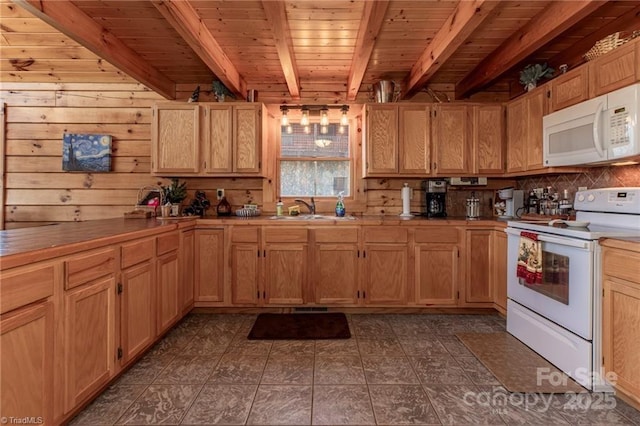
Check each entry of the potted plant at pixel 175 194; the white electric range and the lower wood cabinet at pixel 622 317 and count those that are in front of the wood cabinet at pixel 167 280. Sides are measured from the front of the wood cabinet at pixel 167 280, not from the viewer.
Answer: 2

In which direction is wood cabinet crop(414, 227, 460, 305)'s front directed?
toward the camera

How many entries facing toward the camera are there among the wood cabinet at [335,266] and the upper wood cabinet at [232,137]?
2

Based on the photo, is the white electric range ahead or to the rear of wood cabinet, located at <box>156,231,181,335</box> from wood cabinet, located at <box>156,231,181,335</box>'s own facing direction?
ahead

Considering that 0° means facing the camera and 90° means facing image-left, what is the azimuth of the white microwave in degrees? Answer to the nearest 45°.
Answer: approximately 45°

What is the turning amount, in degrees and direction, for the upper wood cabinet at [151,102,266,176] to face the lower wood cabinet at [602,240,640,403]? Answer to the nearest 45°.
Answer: approximately 45° to its left

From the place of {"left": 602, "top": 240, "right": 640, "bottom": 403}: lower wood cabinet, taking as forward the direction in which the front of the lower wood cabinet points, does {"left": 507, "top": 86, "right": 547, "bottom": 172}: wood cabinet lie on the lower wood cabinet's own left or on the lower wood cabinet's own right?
on the lower wood cabinet's own right

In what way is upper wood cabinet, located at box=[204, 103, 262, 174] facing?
toward the camera

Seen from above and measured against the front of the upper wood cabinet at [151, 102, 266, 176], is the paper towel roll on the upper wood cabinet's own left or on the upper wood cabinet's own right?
on the upper wood cabinet's own left

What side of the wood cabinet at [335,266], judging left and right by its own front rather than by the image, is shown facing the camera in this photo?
front

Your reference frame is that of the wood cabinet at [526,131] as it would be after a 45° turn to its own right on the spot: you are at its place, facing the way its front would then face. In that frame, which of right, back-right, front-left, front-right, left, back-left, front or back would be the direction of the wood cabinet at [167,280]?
front-left

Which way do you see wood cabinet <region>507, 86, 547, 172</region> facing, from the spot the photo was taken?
facing the viewer and to the left of the viewer

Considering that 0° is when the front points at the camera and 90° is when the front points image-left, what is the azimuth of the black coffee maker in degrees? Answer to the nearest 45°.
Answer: approximately 0°
